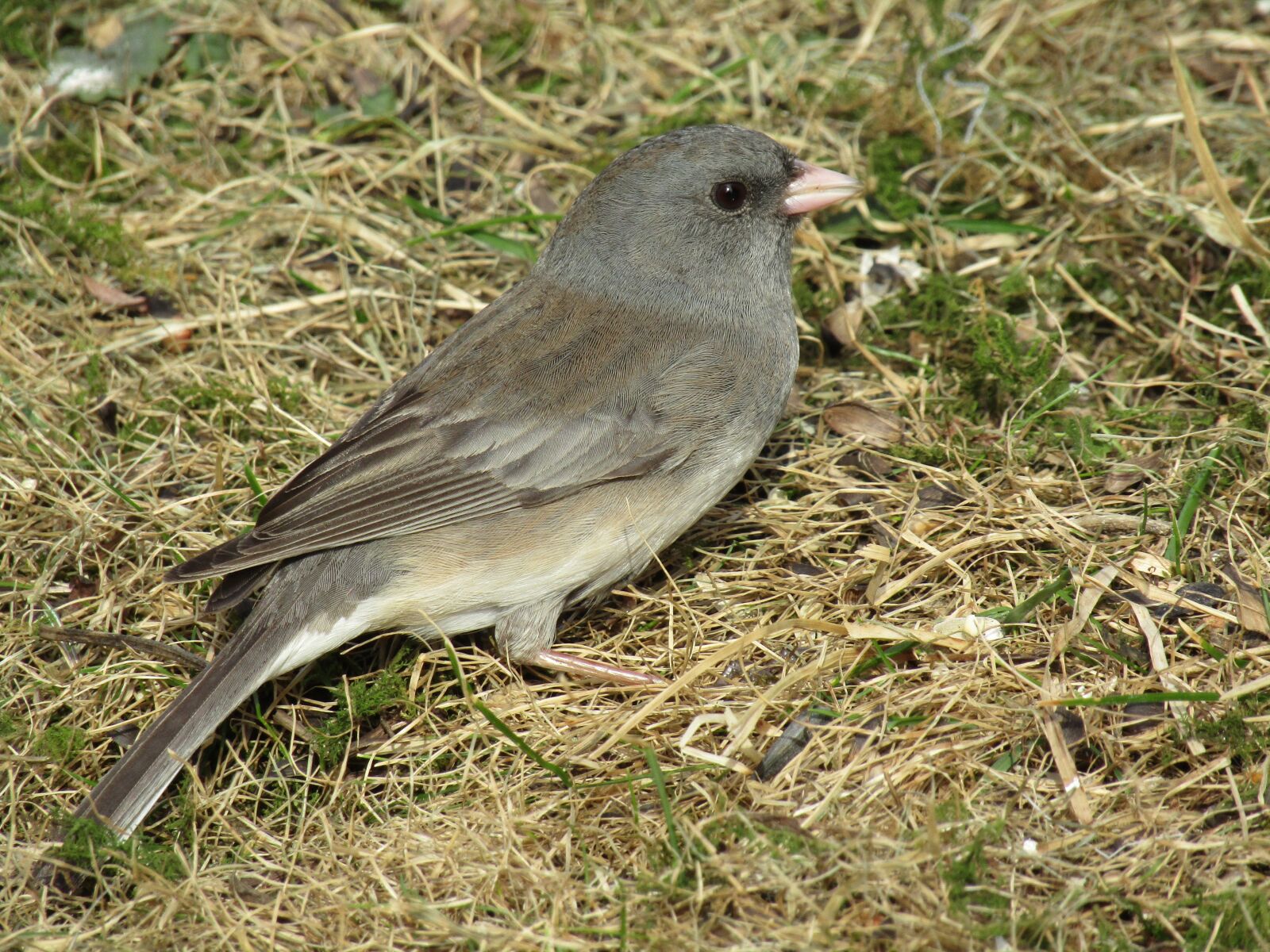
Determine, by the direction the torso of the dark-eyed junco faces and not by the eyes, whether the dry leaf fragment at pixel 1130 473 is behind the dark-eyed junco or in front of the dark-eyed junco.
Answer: in front

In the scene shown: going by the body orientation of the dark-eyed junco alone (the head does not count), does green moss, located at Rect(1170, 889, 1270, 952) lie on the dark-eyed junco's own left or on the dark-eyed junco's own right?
on the dark-eyed junco's own right

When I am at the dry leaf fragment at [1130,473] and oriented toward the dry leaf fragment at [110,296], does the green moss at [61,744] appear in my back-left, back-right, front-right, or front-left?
front-left

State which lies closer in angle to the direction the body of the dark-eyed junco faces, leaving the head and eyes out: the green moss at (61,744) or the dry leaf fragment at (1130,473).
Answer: the dry leaf fragment

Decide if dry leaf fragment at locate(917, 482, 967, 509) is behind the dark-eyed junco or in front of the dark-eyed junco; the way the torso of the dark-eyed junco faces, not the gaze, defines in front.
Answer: in front

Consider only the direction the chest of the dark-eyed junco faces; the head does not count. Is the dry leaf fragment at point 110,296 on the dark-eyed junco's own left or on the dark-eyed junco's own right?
on the dark-eyed junco's own left

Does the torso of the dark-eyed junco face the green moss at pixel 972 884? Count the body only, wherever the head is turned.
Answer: no

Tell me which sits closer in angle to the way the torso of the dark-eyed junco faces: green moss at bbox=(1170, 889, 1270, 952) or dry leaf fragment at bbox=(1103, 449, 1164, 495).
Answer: the dry leaf fragment

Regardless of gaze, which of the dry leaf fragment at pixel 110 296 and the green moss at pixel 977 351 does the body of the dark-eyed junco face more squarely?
the green moss

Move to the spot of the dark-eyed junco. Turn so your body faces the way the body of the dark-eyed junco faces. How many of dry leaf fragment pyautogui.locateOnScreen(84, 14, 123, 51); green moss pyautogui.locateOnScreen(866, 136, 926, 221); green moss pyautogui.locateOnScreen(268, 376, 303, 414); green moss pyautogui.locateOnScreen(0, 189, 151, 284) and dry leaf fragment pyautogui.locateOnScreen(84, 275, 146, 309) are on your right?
0

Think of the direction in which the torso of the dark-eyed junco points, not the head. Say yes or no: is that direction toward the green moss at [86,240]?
no

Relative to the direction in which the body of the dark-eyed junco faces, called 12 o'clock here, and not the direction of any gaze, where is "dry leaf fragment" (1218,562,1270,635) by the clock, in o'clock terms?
The dry leaf fragment is roughly at 1 o'clock from the dark-eyed junco.

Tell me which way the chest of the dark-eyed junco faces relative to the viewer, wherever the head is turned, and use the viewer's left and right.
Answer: facing to the right of the viewer
